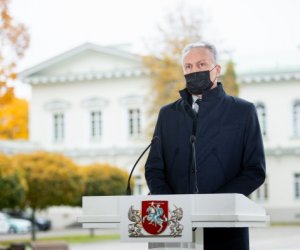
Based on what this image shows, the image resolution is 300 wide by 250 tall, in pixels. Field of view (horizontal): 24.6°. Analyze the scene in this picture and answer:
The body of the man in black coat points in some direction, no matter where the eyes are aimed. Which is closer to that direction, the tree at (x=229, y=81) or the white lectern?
the white lectern

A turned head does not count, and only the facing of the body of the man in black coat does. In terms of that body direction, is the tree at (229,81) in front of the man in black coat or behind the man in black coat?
behind

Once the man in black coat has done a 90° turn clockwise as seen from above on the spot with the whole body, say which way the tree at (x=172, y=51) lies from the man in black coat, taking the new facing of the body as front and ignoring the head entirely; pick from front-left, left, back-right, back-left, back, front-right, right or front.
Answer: front-right

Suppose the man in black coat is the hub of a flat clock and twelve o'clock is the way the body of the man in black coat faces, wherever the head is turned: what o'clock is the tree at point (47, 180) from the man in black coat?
The tree is roughly at 4 o'clock from the man in black coat.

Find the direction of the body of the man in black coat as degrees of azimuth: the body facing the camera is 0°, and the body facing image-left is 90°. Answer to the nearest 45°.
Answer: approximately 45°

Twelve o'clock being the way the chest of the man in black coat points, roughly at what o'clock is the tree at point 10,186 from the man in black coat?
The tree is roughly at 4 o'clock from the man in black coat.

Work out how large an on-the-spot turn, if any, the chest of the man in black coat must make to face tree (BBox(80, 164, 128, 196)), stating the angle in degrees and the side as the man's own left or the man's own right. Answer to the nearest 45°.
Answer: approximately 135° to the man's own right

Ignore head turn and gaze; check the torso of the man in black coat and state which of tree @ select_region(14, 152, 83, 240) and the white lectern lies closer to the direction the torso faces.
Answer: the white lectern
